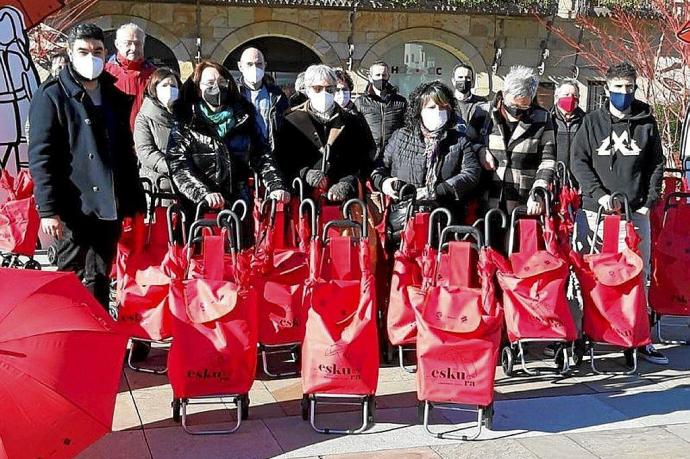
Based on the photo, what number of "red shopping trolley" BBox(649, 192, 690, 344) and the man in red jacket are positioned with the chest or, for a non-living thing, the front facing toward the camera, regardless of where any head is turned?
2

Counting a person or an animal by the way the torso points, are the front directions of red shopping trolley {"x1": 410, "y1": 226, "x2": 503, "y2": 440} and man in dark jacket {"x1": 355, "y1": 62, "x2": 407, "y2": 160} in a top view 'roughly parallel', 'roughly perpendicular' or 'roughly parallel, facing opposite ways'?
roughly parallel

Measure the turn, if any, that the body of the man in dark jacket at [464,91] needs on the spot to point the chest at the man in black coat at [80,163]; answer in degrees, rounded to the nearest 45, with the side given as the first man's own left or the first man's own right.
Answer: approximately 45° to the first man's own right

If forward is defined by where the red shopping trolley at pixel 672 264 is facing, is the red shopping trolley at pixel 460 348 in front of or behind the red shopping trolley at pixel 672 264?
in front

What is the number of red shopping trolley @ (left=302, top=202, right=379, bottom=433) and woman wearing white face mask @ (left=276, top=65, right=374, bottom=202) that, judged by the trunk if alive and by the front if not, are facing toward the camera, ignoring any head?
2

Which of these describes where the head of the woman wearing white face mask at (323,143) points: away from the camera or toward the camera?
toward the camera

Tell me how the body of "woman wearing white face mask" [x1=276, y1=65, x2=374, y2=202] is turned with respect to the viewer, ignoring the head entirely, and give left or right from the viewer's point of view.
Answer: facing the viewer

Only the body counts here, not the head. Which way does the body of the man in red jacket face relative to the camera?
toward the camera

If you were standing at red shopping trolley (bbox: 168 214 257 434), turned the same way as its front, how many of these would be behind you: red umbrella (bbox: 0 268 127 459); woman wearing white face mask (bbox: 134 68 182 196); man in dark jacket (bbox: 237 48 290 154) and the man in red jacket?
3

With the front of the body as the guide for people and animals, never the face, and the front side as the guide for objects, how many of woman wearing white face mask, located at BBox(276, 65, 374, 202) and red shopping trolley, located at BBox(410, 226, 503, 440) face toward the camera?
2

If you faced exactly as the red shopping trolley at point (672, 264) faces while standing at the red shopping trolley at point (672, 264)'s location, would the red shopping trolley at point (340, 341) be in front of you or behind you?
in front

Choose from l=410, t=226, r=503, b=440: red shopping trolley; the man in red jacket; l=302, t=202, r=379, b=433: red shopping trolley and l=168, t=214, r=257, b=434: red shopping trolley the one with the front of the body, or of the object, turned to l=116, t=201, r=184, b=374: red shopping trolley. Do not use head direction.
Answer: the man in red jacket

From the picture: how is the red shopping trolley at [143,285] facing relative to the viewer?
toward the camera

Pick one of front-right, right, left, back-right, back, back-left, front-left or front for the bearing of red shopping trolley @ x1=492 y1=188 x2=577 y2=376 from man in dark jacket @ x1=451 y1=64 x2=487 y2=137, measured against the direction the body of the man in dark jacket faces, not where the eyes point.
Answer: front

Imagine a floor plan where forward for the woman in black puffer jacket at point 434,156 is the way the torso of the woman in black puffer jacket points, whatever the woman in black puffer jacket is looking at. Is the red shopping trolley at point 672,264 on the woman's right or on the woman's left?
on the woman's left

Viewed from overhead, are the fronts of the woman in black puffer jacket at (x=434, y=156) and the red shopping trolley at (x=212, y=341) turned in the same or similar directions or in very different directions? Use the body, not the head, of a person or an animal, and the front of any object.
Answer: same or similar directions

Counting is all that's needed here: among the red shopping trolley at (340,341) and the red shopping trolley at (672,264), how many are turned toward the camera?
2

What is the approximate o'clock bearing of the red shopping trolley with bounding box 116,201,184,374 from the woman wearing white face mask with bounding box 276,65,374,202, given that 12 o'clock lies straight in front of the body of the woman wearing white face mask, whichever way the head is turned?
The red shopping trolley is roughly at 2 o'clock from the woman wearing white face mask.
